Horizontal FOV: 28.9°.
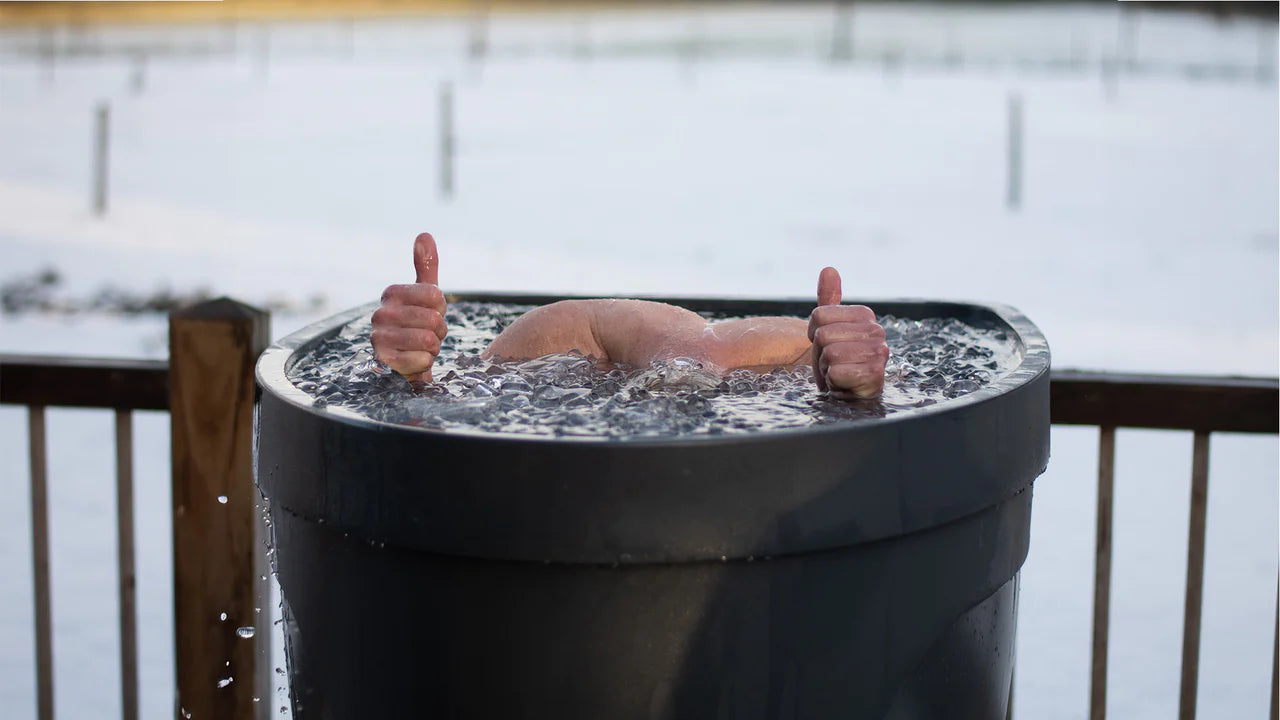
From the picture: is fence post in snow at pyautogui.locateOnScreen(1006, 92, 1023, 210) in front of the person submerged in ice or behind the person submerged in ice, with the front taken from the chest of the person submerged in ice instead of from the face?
behind

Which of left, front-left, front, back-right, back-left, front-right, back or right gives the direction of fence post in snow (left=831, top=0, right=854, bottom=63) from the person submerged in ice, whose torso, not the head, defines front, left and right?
back

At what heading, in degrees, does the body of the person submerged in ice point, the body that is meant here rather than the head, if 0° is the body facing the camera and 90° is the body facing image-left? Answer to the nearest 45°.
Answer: approximately 0°

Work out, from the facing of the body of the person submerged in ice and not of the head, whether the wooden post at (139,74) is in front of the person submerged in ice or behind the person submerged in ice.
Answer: behind

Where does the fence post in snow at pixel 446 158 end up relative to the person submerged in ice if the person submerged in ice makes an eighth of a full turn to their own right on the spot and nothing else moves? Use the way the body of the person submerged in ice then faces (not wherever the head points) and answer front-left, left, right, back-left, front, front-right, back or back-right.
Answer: back-right
